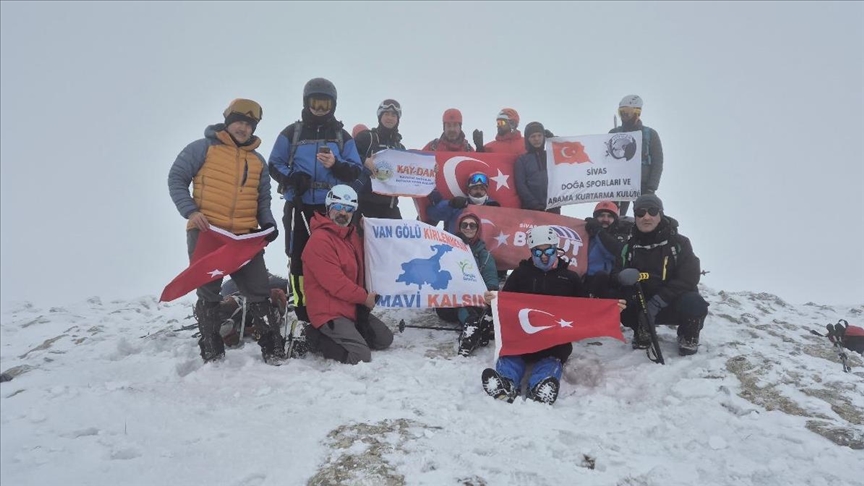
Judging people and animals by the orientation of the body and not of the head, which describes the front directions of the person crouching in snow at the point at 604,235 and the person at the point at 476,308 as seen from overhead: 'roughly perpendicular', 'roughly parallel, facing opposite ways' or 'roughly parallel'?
roughly parallel

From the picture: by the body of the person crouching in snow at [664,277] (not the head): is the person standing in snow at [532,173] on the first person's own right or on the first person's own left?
on the first person's own right

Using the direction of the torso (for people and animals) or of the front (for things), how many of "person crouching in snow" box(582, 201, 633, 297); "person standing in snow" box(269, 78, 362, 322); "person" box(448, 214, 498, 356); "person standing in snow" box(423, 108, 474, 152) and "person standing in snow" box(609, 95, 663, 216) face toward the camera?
5

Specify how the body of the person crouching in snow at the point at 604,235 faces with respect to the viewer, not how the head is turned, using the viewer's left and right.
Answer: facing the viewer

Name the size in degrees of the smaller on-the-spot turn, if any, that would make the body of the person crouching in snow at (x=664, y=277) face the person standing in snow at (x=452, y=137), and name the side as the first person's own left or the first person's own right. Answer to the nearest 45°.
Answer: approximately 90° to the first person's own right

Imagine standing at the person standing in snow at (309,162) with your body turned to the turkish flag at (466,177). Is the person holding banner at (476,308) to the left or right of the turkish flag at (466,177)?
right

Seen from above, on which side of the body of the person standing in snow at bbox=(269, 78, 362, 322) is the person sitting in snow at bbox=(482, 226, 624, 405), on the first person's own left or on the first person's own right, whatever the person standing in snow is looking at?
on the first person's own left

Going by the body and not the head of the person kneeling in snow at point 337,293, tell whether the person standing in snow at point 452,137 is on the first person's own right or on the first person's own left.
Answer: on the first person's own left

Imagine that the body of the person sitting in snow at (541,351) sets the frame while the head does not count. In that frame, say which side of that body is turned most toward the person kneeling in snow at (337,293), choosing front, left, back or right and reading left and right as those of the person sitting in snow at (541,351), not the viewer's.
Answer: right

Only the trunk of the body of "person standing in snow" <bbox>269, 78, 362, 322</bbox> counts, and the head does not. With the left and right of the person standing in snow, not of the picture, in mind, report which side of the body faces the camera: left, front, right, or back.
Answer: front

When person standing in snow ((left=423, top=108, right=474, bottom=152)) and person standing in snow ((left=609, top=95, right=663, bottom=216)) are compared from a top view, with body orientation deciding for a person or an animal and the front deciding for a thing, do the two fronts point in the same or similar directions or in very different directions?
same or similar directions

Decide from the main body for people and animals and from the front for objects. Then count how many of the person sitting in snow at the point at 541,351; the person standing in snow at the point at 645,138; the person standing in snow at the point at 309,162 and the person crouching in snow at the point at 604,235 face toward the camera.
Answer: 4

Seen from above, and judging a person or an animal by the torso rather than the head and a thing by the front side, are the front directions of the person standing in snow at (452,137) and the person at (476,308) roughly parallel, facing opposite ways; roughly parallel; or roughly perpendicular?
roughly parallel
